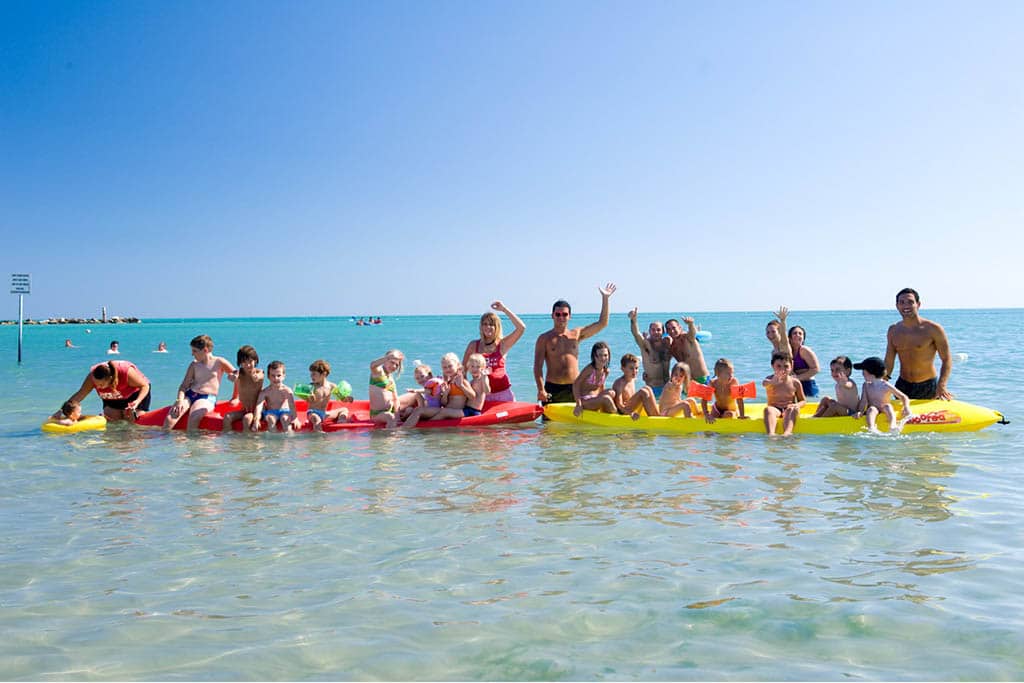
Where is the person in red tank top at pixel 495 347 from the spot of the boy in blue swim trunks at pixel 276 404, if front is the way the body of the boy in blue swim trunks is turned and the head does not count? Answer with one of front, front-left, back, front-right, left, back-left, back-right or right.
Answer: left

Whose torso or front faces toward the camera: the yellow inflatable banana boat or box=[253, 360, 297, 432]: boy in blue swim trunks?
the boy in blue swim trunks

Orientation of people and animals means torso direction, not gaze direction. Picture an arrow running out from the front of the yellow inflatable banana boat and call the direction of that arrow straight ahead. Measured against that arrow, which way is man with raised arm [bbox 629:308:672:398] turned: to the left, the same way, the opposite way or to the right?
to the right

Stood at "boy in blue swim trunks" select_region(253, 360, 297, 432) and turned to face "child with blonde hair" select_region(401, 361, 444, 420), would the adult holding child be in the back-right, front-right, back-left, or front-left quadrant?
back-left

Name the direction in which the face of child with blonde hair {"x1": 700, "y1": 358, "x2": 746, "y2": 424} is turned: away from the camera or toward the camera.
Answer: toward the camera

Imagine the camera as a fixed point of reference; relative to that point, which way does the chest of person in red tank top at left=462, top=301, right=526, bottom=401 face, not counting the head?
toward the camera

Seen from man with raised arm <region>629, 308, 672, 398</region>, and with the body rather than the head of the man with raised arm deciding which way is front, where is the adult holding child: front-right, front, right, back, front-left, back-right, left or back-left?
right

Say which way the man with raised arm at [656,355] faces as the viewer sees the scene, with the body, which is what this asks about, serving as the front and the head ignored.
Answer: toward the camera

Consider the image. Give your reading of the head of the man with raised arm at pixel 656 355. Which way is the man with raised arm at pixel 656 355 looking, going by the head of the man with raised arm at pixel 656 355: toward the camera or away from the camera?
toward the camera

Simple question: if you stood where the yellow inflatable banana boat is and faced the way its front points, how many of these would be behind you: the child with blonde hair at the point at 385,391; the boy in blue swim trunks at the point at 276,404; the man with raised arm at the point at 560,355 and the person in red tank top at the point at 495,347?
4

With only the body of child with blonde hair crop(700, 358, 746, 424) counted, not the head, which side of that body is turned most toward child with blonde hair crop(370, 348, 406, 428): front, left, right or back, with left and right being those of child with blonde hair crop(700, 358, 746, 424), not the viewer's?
right

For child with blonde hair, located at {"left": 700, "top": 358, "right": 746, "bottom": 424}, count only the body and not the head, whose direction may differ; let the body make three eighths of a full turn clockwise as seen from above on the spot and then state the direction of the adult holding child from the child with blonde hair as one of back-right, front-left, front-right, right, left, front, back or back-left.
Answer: front-left

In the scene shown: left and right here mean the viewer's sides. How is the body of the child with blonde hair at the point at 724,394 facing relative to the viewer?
facing the viewer
